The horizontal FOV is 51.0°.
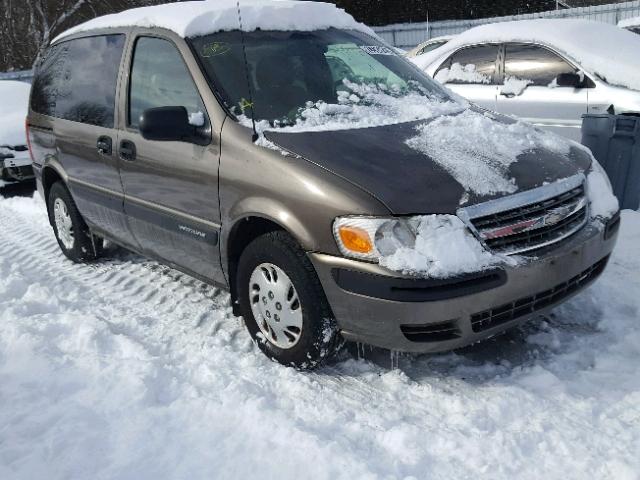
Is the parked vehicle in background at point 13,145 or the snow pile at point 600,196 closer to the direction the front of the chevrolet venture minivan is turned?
the snow pile

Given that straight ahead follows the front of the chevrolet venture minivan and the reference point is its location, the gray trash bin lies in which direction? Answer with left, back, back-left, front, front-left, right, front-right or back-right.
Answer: left

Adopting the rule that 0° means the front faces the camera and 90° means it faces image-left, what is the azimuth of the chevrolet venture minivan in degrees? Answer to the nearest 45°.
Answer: approximately 315°

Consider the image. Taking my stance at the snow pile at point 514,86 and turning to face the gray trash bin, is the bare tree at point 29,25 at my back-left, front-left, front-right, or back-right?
back-right

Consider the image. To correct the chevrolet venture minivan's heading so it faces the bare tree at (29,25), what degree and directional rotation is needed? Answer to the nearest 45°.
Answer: approximately 180°

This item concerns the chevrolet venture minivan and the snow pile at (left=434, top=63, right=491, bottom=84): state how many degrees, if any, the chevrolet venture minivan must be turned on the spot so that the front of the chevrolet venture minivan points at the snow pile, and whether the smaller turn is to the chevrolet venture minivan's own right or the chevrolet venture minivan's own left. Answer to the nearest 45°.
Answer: approximately 135° to the chevrolet venture minivan's own left

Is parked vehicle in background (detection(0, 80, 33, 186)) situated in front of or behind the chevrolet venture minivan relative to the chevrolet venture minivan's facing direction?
behind

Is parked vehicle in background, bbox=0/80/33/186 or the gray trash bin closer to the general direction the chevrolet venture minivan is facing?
the gray trash bin

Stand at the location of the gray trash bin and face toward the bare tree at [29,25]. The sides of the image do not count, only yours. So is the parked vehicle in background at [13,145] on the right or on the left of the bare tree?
left

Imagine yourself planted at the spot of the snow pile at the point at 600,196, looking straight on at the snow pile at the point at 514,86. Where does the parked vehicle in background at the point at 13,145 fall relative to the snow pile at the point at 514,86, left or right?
left

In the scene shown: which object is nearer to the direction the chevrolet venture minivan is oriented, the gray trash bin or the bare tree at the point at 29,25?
the gray trash bin

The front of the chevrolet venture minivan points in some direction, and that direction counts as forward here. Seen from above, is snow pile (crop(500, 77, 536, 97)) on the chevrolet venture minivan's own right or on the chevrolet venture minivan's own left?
on the chevrolet venture minivan's own left

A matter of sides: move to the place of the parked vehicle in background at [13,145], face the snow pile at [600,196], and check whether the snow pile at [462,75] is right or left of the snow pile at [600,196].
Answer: left
